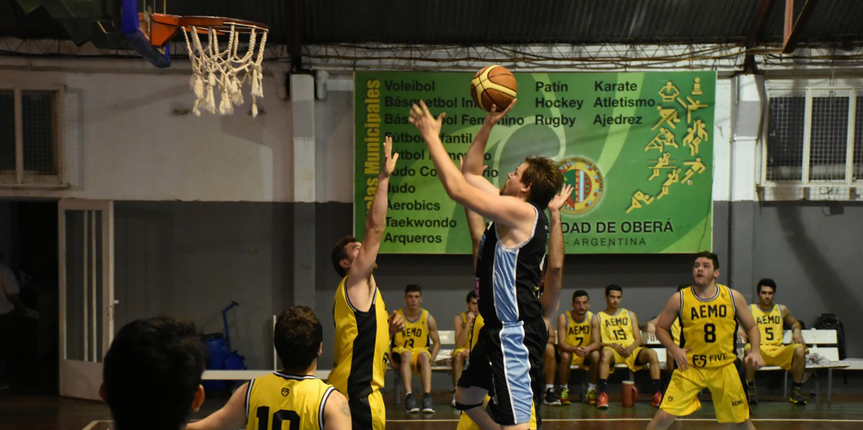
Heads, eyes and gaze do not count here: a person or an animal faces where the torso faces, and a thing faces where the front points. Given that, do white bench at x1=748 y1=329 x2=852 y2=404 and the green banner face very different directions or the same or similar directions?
same or similar directions

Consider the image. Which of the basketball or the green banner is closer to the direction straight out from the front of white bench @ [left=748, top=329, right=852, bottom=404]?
the basketball

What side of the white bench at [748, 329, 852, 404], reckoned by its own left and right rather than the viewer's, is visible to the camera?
front

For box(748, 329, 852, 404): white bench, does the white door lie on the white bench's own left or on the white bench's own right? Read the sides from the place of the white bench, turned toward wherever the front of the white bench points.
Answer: on the white bench's own right

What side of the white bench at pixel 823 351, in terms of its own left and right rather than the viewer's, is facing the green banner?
right

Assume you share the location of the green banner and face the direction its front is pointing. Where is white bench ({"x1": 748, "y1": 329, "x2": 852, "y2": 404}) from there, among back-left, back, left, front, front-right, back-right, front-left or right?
left

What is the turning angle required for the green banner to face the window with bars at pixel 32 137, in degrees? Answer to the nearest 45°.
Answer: approximately 90° to its right

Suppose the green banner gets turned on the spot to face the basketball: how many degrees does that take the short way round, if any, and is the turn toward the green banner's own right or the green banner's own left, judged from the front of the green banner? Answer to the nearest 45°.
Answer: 0° — it already faces it

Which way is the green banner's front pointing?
toward the camera

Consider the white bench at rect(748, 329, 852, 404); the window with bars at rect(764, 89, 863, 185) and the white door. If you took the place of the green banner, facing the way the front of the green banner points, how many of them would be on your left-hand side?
2

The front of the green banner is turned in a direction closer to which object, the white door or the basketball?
the basketball

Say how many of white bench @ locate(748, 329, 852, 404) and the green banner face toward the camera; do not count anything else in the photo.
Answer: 2

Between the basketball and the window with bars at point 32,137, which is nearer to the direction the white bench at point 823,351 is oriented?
the basketball

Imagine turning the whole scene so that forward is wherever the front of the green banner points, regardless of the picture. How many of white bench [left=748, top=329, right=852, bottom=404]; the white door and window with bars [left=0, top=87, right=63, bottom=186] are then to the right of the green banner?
2

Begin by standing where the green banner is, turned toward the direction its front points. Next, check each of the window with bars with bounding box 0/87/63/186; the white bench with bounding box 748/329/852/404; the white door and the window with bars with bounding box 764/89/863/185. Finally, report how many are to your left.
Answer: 2
